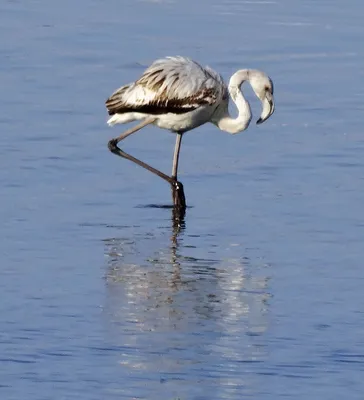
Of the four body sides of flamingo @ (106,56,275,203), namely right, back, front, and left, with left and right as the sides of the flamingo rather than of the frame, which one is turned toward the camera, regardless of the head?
right
